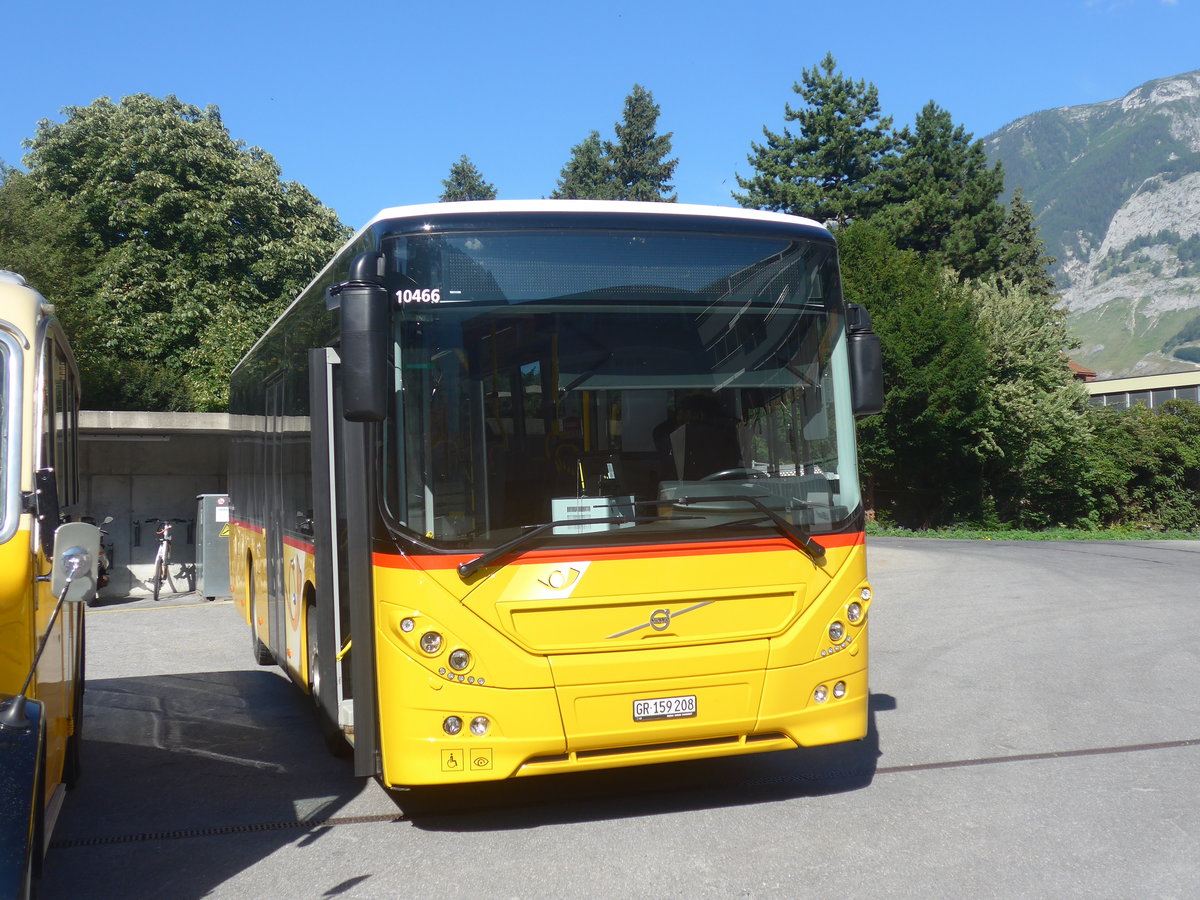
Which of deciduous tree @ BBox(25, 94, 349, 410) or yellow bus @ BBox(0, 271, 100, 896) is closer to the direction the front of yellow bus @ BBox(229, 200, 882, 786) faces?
the yellow bus

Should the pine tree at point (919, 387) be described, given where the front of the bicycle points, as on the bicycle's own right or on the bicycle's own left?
on the bicycle's own left

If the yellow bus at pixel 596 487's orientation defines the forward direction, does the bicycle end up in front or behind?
behind

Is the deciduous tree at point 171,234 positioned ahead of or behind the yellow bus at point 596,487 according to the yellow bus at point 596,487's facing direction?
behind

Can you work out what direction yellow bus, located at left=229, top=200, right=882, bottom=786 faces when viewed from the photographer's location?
facing the viewer

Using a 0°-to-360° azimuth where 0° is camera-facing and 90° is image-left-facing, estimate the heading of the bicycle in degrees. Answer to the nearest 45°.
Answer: approximately 0°

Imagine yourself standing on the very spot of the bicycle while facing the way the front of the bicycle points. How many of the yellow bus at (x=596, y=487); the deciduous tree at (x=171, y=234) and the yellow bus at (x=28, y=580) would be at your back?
1

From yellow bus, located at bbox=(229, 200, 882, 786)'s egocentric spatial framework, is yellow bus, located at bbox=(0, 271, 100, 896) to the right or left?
on its right
